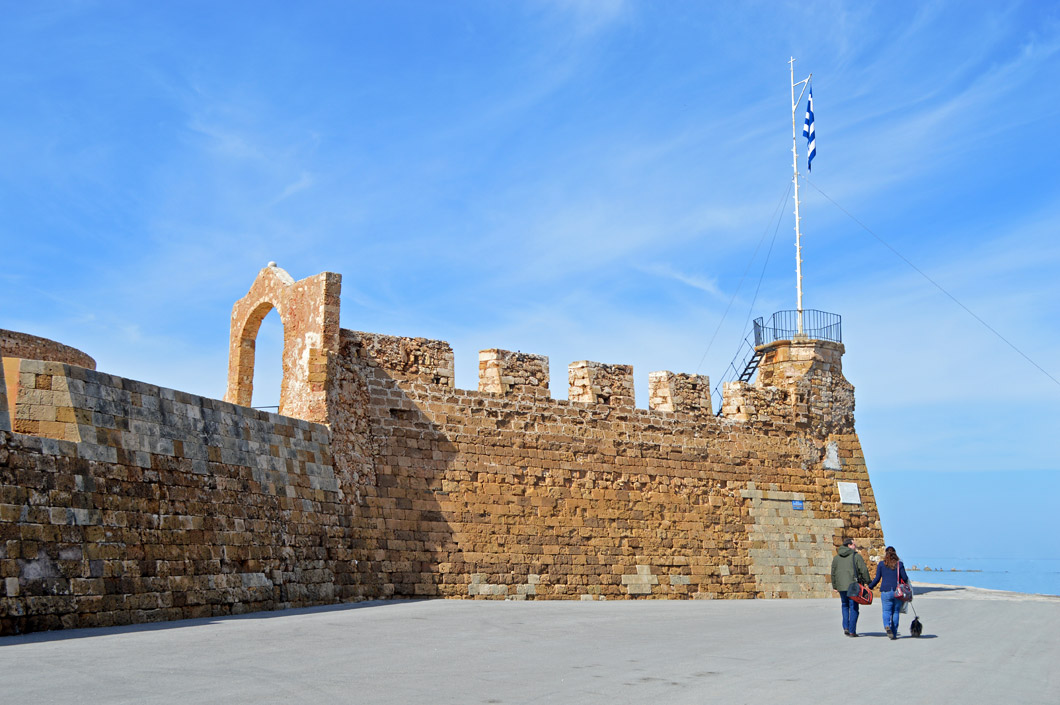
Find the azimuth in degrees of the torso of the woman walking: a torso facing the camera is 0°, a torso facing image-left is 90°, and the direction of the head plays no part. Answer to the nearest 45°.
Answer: approximately 180°

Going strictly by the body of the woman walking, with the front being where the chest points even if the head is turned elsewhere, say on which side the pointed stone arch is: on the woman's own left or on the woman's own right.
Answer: on the woman's own left

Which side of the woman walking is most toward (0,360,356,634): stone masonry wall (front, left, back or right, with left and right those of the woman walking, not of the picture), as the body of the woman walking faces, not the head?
left
